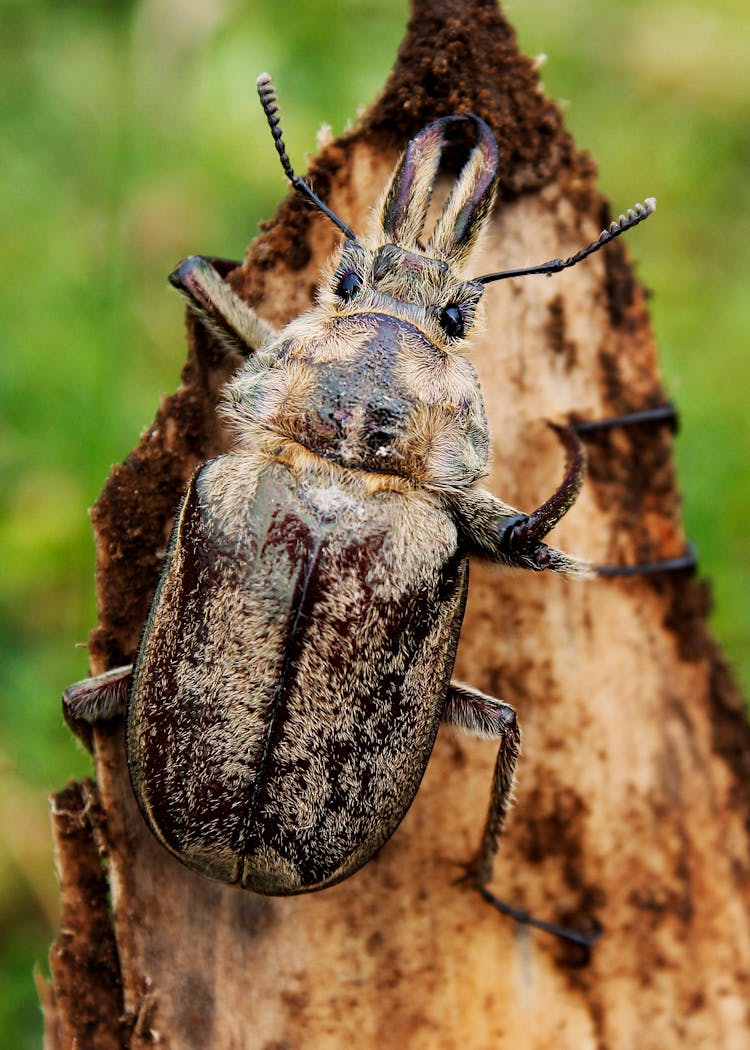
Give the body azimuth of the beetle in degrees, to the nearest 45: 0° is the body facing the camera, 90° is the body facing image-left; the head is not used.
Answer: approximately 180°
